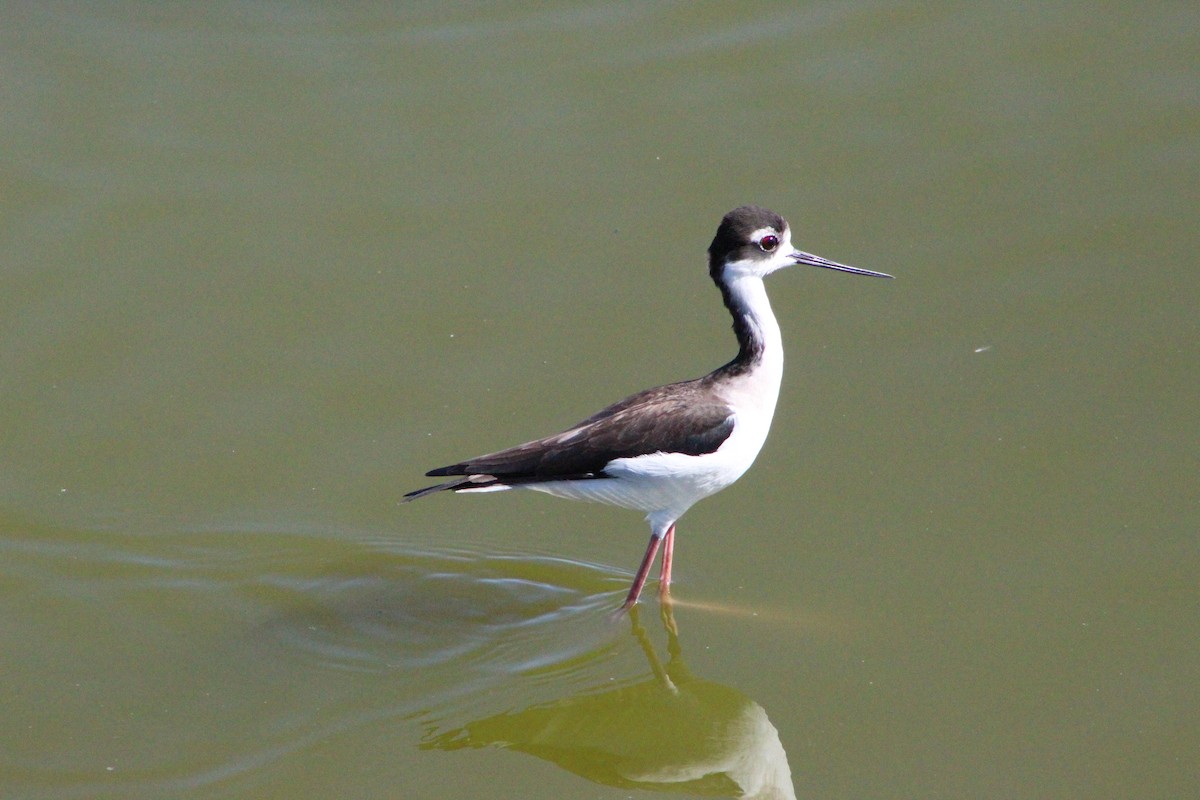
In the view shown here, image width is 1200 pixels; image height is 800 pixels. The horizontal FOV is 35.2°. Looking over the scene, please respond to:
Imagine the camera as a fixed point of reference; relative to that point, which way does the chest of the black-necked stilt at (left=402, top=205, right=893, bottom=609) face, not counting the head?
to the viewer's right
